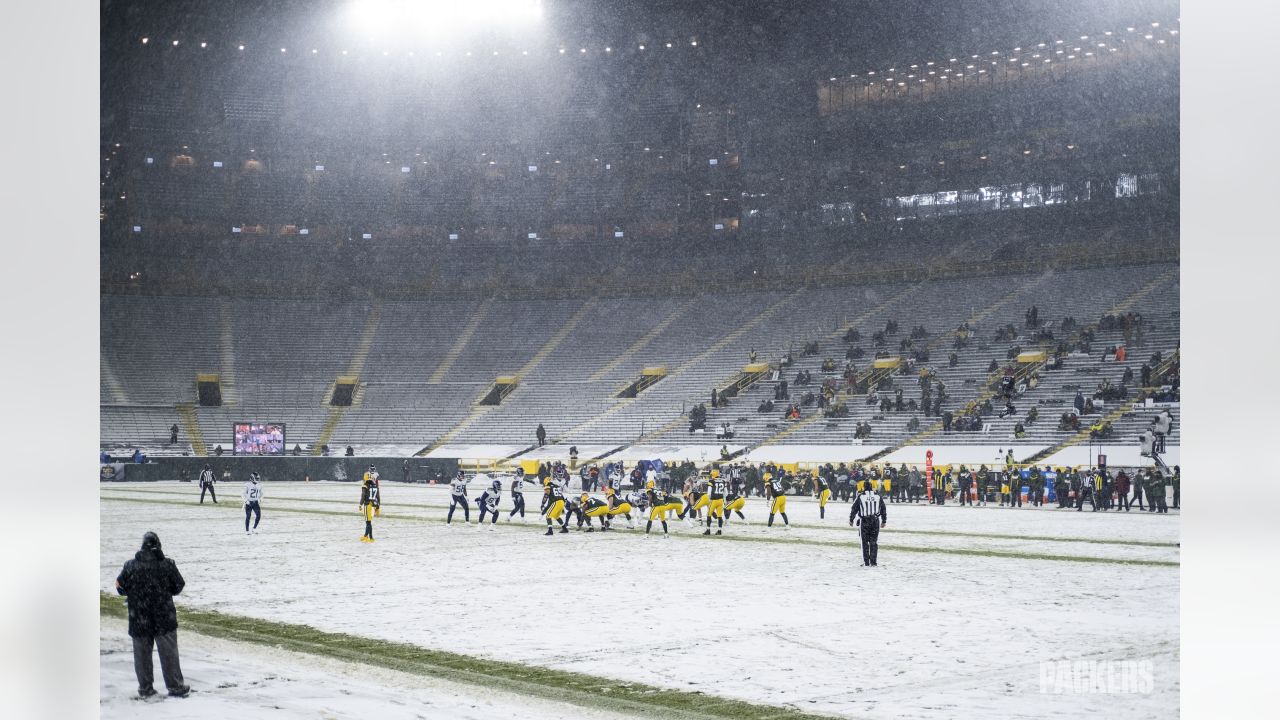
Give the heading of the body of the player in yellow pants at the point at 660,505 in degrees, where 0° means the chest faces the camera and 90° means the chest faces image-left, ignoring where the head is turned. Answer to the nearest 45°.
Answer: approximately 90°

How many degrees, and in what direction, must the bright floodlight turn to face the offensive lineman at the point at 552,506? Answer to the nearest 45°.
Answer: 0° — it already faces them

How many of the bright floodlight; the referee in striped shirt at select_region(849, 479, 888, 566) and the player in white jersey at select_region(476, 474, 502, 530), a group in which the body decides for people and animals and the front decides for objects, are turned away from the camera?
1

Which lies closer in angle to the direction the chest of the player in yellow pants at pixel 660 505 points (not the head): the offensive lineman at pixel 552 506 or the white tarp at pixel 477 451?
the offensive lineman

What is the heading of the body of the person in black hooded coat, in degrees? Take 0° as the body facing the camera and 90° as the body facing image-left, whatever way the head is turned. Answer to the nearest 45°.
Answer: approximately 180°

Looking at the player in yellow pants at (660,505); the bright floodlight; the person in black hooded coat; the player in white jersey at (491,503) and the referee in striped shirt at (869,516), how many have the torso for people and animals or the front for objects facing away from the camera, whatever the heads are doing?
2

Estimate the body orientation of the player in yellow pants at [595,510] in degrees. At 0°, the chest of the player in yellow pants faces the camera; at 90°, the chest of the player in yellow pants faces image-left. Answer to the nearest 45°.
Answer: approximately 135°

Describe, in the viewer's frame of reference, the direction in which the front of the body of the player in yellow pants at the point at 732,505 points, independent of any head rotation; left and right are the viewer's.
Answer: facing away from the viewer and to the left of the viewer

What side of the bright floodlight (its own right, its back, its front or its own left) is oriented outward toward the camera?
front

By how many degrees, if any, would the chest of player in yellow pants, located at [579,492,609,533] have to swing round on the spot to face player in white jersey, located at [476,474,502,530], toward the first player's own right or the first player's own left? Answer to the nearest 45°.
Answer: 0° — they already face them

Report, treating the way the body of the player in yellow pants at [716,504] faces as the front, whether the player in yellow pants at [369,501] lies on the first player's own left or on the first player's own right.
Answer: on the first player's own left
